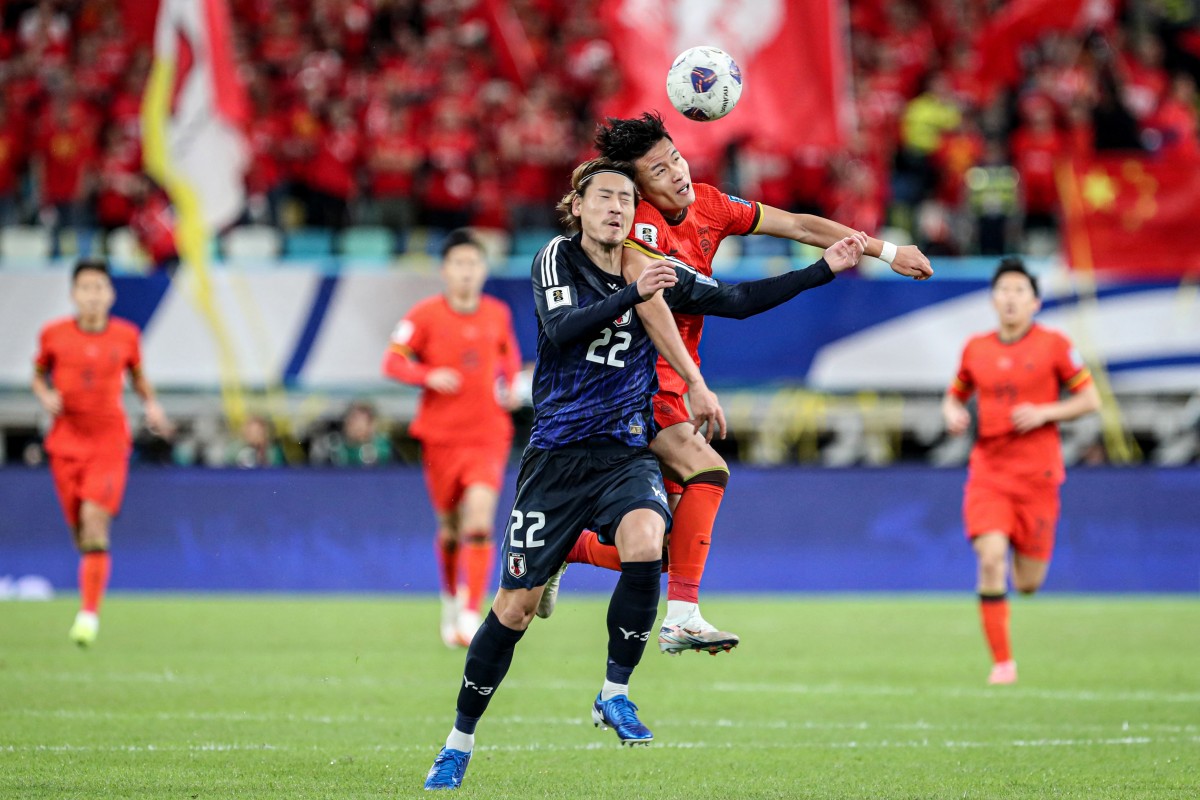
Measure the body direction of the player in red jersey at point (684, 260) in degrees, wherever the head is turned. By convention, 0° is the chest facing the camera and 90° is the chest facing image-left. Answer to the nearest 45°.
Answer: approximately 315°

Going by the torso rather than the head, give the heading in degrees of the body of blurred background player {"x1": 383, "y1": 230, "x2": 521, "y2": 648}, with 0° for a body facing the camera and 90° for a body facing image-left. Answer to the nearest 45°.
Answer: approximately 0°

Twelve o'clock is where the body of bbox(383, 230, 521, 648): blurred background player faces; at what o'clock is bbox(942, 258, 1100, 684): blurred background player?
bbox(942, 258, 1100, 684): blurred background player is roughly at 10 o'clock from bbox(383, 230, 521, 648): blurred background player.

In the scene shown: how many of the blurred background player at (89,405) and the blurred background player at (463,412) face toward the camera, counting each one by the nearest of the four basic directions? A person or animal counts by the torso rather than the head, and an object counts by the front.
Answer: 2

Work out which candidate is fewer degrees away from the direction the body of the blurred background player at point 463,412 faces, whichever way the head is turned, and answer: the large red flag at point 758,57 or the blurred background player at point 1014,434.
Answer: the blurred background player

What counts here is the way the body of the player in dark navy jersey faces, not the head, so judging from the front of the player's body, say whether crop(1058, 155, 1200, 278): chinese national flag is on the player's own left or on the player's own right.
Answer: on the player's own left

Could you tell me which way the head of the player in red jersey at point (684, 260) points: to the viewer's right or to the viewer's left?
to the viewer's right
